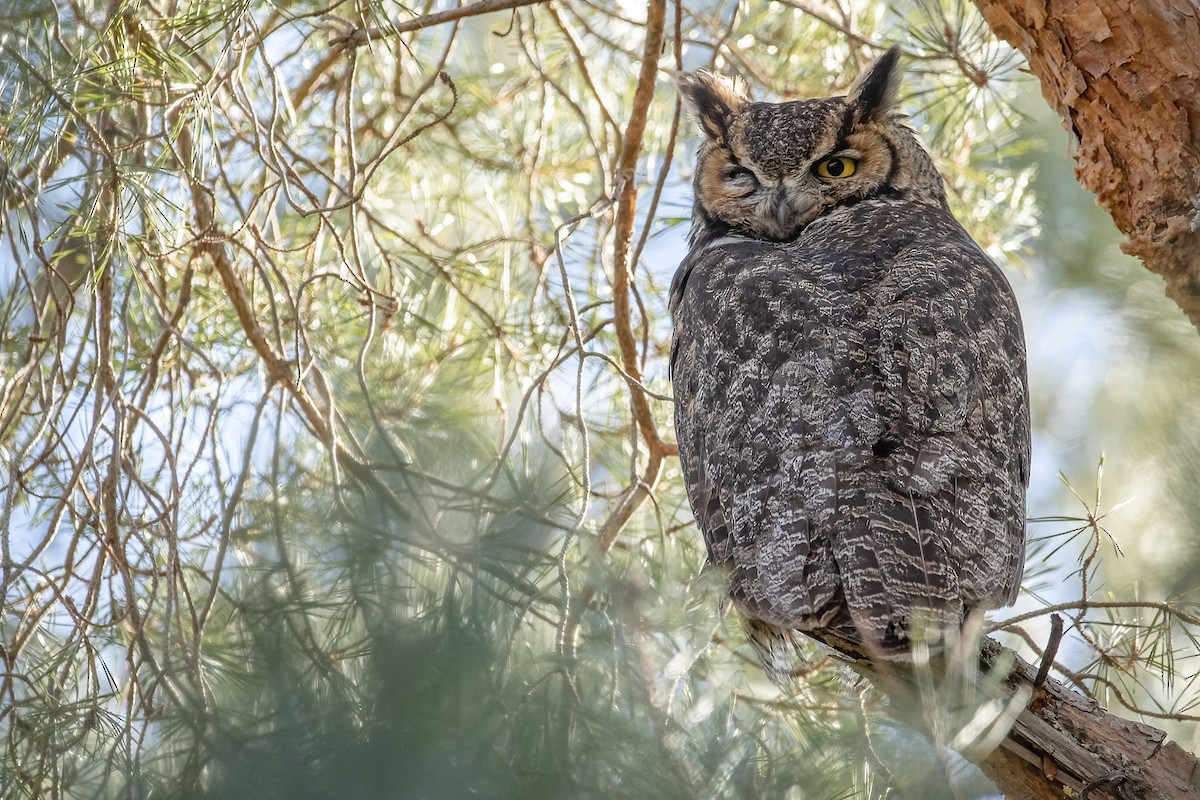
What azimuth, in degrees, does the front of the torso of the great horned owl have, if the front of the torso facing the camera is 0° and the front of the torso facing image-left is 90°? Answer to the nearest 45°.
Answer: approximately 180°

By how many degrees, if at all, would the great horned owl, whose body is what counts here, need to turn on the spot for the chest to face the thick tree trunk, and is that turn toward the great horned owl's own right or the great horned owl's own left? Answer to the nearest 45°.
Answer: approximately 90° to the great horned owl's own right
